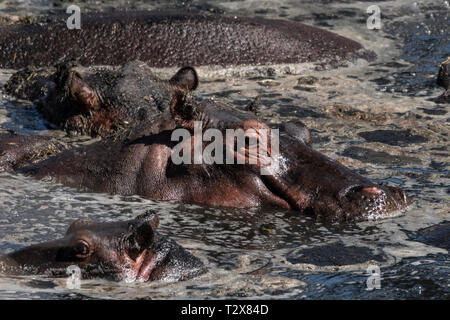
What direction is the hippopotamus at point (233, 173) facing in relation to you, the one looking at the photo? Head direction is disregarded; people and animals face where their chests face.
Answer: facing the viewer and to the right of the viewer

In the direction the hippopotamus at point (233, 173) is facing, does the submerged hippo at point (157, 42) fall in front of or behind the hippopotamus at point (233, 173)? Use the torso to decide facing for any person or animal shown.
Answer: behind
